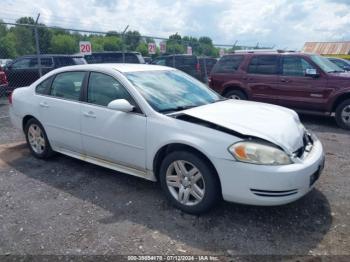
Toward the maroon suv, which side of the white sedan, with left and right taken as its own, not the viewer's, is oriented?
left

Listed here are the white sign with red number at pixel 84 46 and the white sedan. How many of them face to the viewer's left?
0

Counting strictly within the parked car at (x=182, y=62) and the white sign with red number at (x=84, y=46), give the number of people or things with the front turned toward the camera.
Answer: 1

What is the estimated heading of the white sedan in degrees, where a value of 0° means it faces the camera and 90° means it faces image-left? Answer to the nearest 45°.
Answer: approximately 315°

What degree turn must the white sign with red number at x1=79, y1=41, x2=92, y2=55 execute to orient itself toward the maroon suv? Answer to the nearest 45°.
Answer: approximately 45° to its left

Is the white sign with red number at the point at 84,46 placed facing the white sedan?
yes

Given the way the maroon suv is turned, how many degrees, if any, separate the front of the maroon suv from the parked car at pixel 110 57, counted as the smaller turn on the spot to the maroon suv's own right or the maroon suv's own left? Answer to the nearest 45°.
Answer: approximately 180°

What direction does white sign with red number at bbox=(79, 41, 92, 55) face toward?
toward the camera

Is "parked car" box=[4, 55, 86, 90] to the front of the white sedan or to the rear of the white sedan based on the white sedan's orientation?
to the rear
